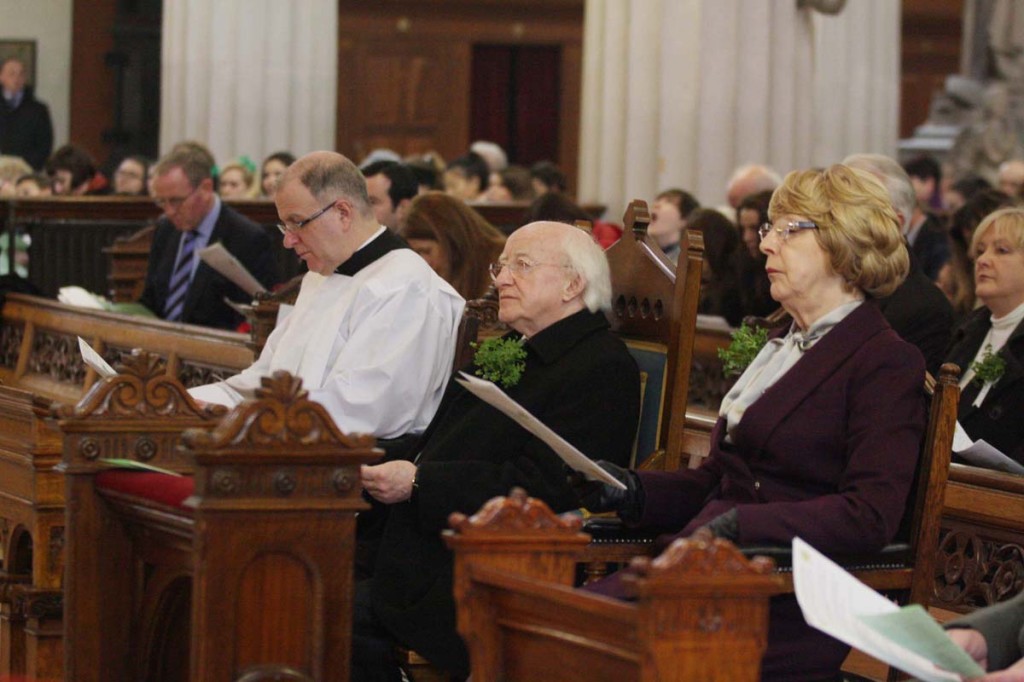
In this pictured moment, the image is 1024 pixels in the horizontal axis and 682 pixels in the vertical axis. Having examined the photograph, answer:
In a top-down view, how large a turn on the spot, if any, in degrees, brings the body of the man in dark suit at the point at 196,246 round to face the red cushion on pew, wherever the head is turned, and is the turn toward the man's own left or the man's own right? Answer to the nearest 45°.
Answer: approximately 45° to the man's own left

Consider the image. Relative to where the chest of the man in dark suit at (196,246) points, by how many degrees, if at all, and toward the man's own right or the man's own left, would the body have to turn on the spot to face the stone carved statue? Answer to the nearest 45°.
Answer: approximately 180°

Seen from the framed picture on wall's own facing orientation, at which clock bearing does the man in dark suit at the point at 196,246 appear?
The man in dark suit is roughly at 12 o'clock from the framed picture on wall.

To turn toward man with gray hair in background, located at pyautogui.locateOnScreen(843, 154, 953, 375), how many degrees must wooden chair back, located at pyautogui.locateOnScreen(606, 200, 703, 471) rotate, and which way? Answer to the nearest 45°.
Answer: approximately 180°

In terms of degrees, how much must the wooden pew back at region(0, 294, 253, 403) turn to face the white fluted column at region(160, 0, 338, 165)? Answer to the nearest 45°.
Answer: approximately 135° to its right

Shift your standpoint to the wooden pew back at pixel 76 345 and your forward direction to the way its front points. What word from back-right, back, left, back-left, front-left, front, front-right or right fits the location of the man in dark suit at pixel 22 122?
back-right
